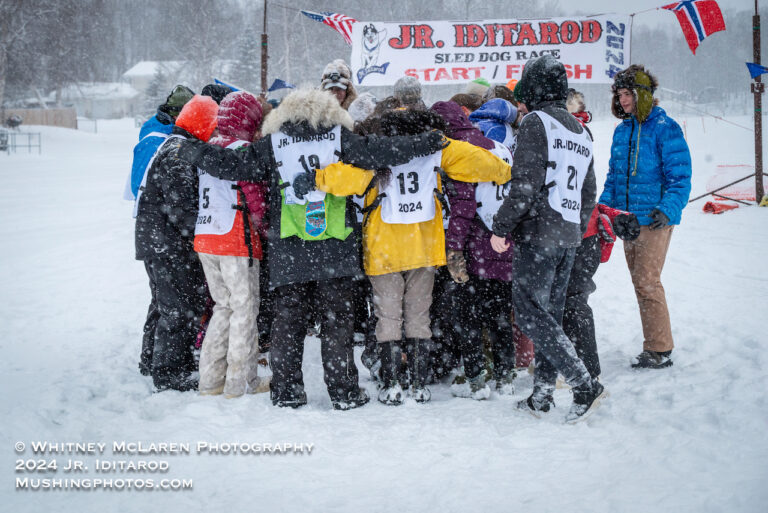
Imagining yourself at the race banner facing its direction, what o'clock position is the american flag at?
The american flag is roughly at 3 o'clock from the race banner.

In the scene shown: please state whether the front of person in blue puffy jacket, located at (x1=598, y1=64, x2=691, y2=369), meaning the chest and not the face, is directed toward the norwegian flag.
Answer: no

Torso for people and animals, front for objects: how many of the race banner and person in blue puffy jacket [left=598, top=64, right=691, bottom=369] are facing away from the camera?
0

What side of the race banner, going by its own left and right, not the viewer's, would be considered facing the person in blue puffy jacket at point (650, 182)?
front

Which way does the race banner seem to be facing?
toward the camera

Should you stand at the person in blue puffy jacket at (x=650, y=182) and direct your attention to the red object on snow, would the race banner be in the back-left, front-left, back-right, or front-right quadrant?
front-left

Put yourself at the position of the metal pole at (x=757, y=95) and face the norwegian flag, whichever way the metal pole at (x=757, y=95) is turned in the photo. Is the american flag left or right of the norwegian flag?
right

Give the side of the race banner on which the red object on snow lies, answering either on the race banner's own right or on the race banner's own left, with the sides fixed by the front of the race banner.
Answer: on the race banner's own left

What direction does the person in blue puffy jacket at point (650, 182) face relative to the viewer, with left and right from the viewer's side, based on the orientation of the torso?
facing the viewer and to the left of the viewer

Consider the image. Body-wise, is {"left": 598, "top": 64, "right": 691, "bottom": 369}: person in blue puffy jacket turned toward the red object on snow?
no

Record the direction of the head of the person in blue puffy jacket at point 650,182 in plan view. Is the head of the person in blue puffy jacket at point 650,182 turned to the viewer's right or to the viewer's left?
to the viewer's left

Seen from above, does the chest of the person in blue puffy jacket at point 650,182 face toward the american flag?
no

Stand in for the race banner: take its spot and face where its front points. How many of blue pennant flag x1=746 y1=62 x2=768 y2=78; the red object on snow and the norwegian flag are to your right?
0
